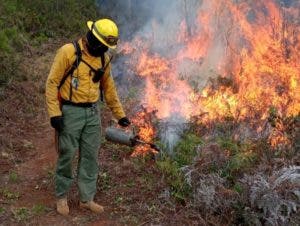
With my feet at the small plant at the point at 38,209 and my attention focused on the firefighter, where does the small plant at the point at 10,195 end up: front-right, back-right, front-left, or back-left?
back-left

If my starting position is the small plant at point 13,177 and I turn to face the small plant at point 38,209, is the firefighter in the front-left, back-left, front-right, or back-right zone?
front-left

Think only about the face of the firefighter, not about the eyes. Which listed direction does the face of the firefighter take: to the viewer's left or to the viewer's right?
to the viewer's right

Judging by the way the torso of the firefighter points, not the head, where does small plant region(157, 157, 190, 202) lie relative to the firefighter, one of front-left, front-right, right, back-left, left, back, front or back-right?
front-left

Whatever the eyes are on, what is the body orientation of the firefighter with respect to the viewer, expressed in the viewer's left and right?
facing the viewer and to the right of the viewer
